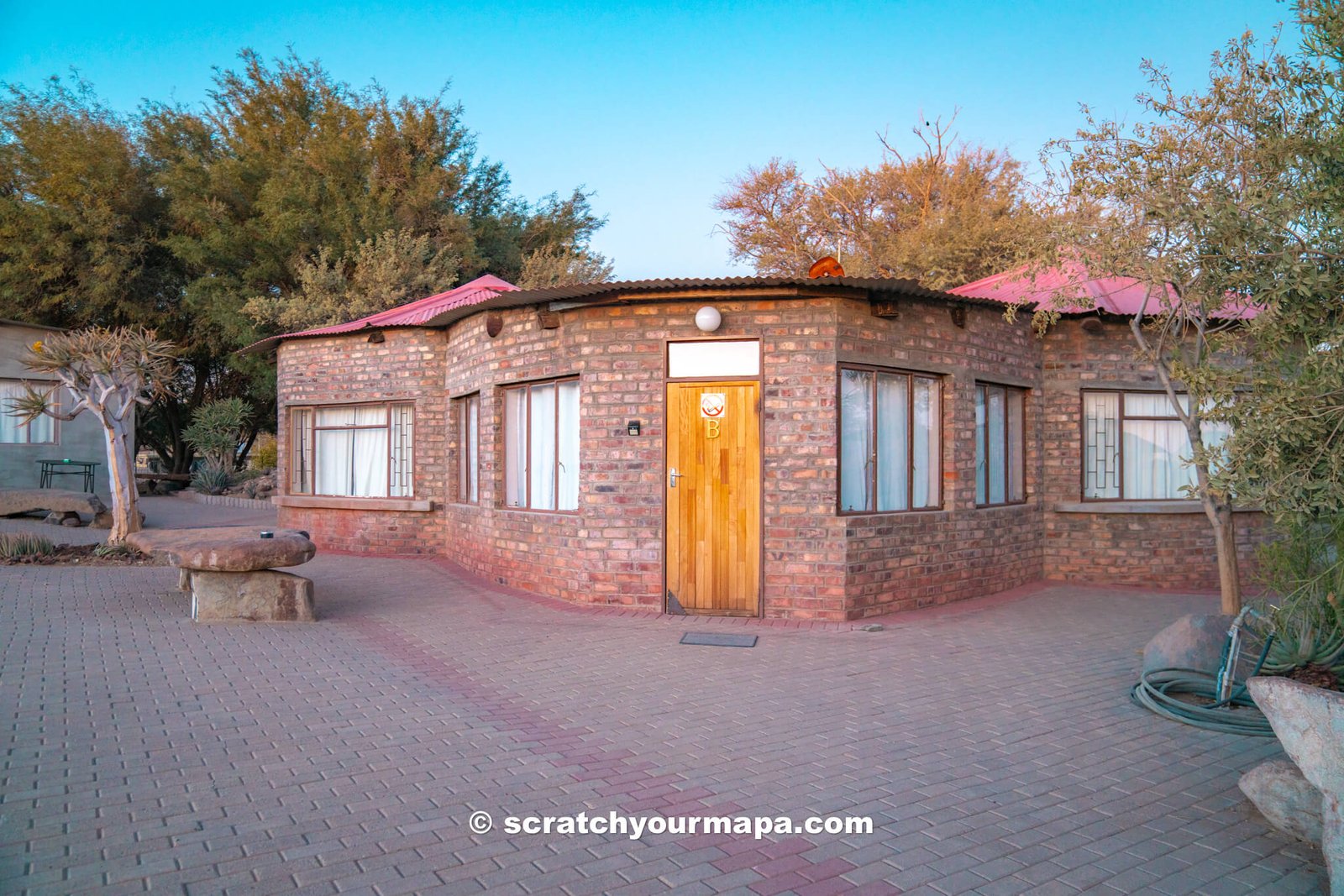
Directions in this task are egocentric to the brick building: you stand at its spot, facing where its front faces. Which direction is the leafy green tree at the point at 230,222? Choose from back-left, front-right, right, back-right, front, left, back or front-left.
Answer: back-right

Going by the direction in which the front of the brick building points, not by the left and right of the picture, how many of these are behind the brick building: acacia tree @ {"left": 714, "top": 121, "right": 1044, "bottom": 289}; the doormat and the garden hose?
1

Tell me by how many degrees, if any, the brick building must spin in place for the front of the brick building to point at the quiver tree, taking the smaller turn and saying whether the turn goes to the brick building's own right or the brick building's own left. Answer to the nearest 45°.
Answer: approximately 90° to the brick building's own right

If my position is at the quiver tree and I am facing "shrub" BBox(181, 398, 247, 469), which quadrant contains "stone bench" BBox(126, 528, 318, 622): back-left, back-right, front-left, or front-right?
back-right

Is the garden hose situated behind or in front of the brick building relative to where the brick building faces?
in front

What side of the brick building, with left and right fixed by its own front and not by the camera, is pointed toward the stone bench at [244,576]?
right

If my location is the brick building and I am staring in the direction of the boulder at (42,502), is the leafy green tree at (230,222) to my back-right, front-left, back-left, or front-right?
front-right

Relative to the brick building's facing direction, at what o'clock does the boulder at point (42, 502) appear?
The boulder is roughly at 4 o'clock from the brick building.

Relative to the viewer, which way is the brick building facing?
toward the camera

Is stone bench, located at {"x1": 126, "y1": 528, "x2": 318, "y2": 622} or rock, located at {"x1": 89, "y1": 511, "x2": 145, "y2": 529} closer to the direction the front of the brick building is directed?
the stone bench

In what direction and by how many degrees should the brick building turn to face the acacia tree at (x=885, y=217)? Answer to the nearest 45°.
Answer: approximately 180°

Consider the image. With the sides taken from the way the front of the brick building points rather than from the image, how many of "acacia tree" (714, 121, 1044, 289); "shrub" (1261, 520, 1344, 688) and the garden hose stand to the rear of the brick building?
1

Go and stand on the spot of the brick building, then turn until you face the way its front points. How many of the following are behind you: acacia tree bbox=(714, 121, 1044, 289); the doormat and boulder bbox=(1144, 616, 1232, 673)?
1

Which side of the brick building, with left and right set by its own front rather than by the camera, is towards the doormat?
front

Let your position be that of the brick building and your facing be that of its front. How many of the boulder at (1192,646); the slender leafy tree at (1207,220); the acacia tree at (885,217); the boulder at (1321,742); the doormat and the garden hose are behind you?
1

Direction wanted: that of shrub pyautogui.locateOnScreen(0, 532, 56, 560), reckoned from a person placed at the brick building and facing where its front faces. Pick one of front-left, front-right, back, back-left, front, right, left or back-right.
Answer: right

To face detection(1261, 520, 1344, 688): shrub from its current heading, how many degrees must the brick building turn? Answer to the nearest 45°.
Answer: approximately 45° to its left

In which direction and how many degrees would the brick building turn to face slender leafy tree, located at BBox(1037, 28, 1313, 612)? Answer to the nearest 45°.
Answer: approximately 45° to its left
